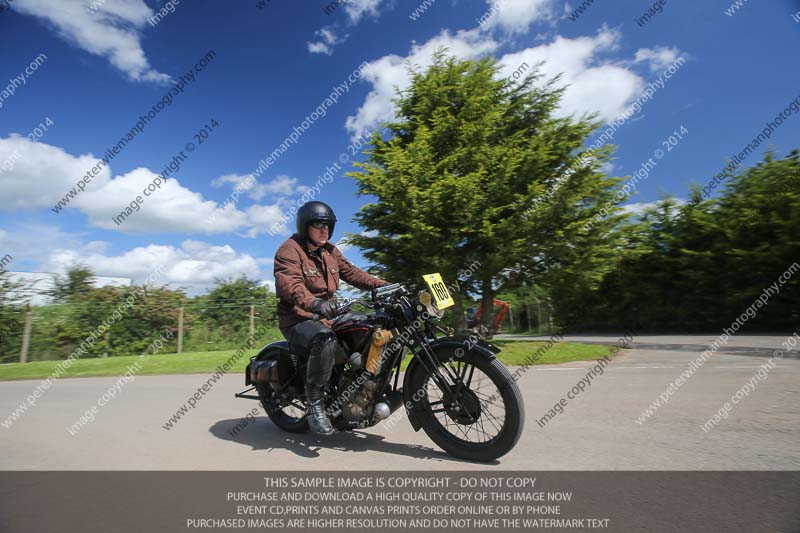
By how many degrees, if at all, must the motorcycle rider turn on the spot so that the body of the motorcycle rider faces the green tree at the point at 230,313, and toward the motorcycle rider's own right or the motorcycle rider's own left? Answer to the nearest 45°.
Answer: approximately 135° to the motorcycle rider's own left

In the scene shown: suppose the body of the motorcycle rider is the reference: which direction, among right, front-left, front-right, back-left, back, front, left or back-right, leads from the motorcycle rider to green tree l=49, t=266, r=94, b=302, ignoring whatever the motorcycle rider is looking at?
back

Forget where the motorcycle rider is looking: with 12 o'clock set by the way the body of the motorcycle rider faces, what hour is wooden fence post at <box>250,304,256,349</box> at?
The wooden fence post is roughly at 7 o'clock from the motorcycle rider.

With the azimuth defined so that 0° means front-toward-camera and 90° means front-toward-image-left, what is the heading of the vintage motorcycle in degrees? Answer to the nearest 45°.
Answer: approximately 315°

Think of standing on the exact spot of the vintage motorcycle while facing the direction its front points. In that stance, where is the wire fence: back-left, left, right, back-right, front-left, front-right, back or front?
back

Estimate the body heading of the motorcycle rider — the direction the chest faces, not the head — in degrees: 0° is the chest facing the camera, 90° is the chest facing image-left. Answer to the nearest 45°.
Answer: approximately 315°

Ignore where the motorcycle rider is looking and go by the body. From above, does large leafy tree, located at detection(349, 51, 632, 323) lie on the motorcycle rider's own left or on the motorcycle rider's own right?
on the motorcycle rider's own left

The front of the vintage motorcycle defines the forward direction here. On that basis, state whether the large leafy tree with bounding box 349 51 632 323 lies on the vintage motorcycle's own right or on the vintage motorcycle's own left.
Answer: on the vintage motorcycle's own left
